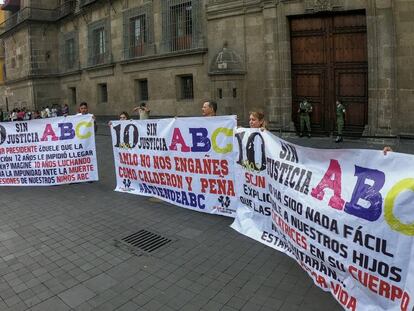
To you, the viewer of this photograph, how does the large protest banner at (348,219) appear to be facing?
facing the viewer and to the left of the viewer

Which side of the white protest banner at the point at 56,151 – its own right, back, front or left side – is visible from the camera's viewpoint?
front

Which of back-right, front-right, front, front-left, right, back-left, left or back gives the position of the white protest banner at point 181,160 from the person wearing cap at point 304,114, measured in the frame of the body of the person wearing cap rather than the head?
front

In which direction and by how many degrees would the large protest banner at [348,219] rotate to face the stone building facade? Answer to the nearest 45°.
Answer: approximately 135° to its right

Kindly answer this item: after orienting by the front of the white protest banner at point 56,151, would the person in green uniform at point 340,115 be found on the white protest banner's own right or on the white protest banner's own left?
on the white protest banner's own left

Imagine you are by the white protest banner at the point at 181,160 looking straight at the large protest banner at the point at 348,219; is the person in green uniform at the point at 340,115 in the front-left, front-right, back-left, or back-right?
back-left

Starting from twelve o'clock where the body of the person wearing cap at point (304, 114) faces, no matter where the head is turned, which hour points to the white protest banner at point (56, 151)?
The white protest banner is roughly at 1 o'clock from the person wearing cap.

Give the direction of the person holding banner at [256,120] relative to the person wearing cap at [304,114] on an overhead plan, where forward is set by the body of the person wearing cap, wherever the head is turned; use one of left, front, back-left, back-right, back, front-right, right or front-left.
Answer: front

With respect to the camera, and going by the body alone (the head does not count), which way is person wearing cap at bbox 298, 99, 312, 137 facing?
toward the camera

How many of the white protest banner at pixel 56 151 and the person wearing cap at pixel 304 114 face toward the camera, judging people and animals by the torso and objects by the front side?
2

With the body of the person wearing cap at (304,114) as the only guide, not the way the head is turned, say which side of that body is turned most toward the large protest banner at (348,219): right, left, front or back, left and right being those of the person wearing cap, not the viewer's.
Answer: front
